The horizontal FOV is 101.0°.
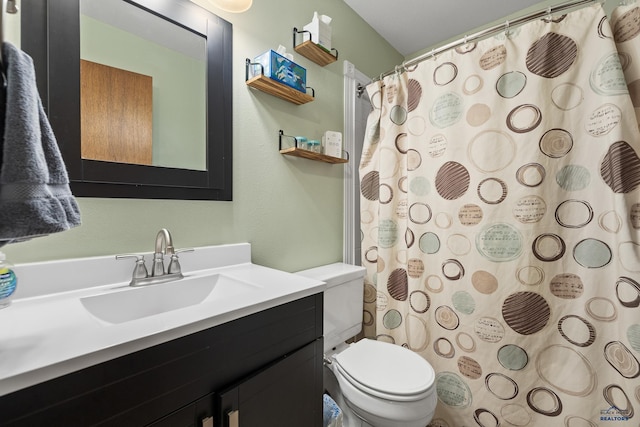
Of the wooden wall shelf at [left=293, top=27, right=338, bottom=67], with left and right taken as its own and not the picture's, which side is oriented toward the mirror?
right

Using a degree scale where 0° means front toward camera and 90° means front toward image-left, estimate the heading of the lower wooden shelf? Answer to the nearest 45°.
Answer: approximately 315°

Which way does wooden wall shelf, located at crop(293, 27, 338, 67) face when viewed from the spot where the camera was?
facing the viewer and to the right of the viewer

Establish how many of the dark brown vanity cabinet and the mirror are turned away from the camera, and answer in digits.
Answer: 0

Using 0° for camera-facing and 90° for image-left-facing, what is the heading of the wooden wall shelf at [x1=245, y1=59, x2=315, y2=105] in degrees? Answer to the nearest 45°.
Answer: approximately 315°

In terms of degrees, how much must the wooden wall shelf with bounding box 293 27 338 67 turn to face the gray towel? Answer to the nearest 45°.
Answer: approximately 90° to its right

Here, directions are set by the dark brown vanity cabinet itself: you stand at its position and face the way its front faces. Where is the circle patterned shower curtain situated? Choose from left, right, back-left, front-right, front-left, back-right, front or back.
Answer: front-left

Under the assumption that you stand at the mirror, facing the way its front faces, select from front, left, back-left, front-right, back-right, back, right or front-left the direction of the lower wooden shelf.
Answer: front-left

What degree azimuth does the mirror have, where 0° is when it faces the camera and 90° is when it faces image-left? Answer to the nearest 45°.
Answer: approximately 315°
